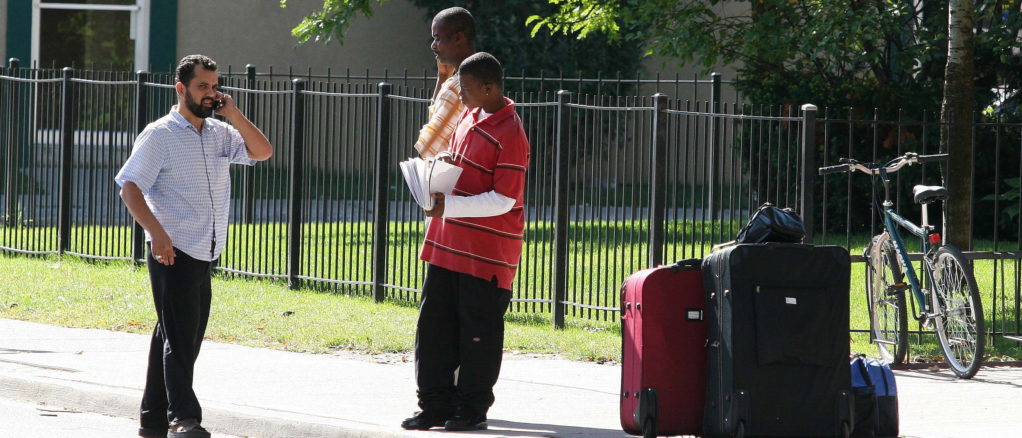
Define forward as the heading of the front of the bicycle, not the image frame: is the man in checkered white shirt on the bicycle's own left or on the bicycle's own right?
on the bicycle's own left

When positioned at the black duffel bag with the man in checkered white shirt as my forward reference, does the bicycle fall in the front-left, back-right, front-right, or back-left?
back-right

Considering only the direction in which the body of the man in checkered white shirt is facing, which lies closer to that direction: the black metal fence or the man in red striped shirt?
the man in red striped shirt

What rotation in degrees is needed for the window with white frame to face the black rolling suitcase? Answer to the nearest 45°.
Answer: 0° — it already faces it

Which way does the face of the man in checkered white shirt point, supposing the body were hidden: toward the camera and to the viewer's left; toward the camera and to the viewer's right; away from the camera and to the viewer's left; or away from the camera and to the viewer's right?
toward the camera and to the viewer's right

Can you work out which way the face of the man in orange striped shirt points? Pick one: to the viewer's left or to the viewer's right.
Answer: to the viewer's left

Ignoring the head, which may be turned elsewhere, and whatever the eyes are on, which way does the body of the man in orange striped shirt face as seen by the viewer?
to the viewer's left

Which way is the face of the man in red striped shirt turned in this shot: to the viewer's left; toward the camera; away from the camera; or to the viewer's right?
to the viewer's left
